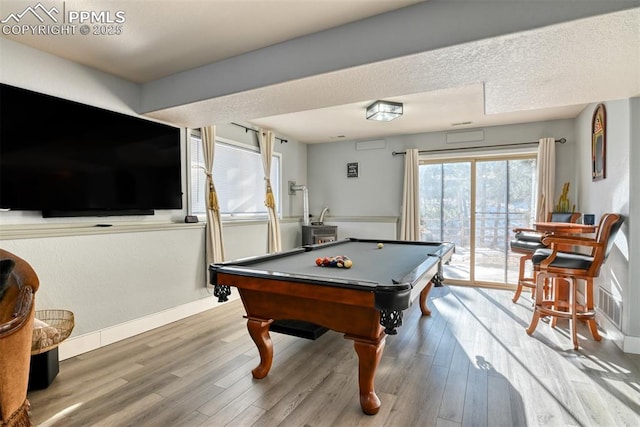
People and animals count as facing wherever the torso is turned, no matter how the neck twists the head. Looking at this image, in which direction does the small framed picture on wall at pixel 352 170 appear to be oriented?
toward the camera

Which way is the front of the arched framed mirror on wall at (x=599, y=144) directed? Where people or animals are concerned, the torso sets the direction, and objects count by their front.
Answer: to the viewer's left

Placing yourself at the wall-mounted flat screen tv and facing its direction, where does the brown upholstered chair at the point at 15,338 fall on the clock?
The brown upholstered chair is roughly at 2 o'clock from the wall-mounted flat screen tv.

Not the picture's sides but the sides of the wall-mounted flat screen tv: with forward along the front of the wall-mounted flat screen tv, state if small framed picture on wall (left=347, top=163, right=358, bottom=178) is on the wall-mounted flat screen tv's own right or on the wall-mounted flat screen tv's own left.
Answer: on the wall-mounted flat screen tv's own left

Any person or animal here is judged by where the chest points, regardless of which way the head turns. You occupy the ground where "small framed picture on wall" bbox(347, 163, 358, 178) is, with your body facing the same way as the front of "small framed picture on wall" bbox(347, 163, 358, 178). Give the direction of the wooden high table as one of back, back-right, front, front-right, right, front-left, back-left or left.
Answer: front-left

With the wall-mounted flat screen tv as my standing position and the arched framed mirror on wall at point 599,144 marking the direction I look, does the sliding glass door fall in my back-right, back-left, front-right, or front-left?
front-left

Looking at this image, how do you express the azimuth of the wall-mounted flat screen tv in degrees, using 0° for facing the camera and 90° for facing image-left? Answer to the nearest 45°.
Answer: approximately 315°

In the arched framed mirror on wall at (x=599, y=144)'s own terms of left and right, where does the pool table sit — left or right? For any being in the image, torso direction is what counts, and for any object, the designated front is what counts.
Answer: on its left

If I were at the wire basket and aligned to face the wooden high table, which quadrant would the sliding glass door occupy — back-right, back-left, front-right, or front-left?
front-left

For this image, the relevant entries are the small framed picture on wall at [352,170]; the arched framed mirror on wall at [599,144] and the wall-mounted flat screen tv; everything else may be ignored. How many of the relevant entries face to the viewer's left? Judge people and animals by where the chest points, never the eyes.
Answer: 1

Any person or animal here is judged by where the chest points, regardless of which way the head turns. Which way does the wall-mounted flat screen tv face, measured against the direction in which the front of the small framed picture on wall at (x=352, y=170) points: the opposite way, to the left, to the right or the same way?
to the left

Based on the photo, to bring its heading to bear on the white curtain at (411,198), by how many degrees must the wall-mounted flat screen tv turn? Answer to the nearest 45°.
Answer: approximately 45° to its left

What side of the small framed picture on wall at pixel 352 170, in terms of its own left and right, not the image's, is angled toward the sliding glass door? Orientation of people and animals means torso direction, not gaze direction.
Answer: left
